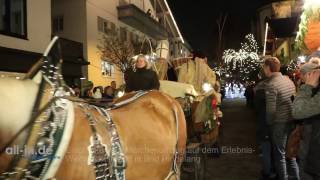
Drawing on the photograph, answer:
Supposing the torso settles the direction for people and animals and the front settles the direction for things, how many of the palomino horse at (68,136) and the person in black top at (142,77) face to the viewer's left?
1

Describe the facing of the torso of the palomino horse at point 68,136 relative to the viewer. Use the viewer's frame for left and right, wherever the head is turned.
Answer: facing to the left of the viewer

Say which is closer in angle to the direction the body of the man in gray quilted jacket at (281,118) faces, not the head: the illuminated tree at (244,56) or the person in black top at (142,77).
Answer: the illuminated tree

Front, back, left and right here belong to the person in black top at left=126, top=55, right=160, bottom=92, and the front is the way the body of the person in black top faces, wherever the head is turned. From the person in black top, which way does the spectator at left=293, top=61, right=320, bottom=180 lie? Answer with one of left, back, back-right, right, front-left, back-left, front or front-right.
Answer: front-left

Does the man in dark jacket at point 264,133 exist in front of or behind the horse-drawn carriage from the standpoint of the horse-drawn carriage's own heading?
behind

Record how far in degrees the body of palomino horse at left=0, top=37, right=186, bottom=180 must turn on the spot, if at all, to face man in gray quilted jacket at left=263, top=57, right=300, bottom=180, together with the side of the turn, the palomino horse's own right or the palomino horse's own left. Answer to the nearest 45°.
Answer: approximately 135° to the palomino horse's own right

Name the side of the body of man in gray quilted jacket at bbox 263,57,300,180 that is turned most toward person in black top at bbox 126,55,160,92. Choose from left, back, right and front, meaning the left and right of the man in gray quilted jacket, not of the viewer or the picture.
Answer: left

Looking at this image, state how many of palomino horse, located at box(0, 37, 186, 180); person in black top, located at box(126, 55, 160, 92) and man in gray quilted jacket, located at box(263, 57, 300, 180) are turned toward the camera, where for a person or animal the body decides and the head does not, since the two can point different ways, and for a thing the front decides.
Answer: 1
